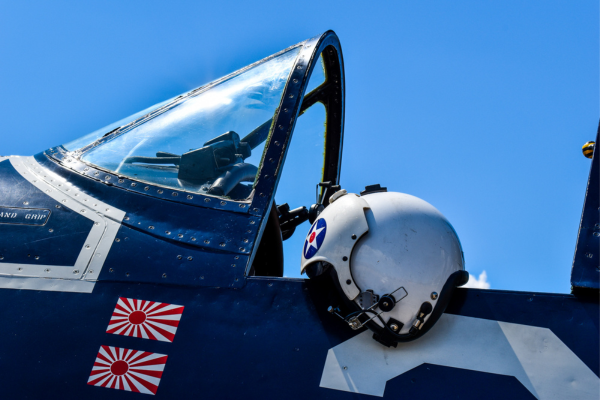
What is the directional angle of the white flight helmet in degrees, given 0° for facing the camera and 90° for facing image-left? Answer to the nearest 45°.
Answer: approximately 90°
